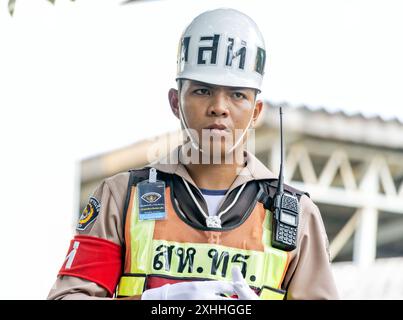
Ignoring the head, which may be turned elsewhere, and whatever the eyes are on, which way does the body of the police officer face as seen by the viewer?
toward the camera

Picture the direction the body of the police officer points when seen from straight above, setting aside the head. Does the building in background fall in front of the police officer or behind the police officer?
behind
